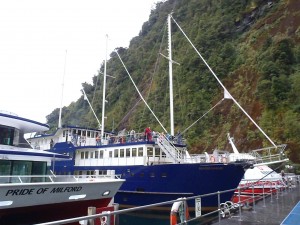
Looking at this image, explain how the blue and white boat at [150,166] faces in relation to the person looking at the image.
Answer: facing the viewer and to the right of the viewer

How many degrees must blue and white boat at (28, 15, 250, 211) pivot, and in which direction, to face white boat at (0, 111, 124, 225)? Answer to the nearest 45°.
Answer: approximately 90° to its right
